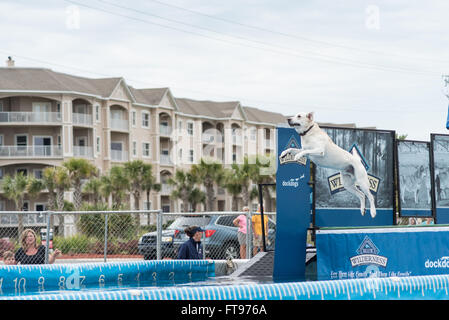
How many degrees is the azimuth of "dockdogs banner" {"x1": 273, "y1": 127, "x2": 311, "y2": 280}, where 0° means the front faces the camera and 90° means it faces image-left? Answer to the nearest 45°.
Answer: approximately 0°

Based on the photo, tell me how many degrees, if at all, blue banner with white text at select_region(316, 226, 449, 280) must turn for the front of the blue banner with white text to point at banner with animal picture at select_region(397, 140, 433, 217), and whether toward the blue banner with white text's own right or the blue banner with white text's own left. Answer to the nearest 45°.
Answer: approximately 180°

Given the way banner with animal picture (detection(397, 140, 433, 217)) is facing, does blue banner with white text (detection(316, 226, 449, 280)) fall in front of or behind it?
in front

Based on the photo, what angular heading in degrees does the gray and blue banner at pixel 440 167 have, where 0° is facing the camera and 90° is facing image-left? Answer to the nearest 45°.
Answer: approximately 0°

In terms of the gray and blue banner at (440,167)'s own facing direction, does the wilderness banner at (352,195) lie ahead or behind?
ahead
